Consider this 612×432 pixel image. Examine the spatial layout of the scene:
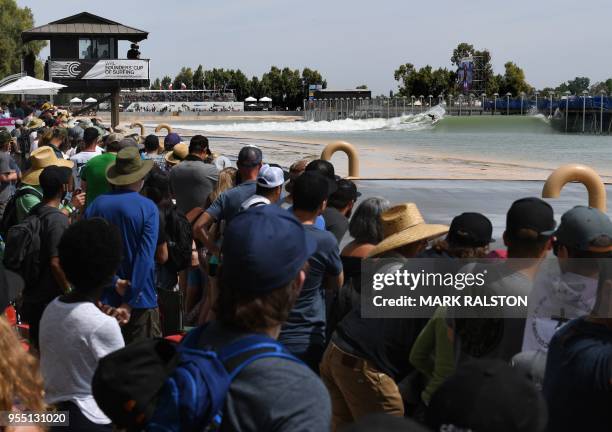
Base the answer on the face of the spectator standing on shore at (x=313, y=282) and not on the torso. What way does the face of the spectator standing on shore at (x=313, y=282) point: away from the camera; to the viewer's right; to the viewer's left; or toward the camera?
away from the camera

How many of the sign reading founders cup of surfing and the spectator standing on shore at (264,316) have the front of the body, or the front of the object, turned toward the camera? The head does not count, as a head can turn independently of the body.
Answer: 1

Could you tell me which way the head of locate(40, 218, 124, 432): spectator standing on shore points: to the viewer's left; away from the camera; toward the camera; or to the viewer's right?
away from the camera

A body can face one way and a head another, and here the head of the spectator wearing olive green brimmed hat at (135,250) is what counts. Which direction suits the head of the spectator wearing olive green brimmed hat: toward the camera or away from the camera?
away from the camera

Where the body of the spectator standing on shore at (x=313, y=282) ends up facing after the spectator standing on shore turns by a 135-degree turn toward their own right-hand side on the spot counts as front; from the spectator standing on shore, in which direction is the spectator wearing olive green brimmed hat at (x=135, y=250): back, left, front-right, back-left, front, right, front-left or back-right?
back-right

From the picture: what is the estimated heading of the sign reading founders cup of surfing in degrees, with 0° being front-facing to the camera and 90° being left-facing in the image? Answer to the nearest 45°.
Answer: approximately 0°

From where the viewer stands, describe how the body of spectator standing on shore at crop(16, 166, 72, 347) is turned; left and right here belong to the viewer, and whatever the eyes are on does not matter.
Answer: facing away from the viewer and to the right of the viewer

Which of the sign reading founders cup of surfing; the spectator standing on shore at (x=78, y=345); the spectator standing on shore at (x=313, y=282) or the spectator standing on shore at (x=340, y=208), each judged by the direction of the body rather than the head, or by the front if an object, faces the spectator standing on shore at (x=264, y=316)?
the sign reading founders cup of surfing

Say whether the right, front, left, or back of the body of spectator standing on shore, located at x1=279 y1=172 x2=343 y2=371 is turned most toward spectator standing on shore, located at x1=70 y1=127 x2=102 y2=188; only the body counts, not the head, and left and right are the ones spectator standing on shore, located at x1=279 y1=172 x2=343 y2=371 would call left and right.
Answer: left

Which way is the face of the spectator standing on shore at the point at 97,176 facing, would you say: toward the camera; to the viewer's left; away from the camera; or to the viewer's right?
away from the camera

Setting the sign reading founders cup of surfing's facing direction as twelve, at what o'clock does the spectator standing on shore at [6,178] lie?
The spectator standing on shore is roughly at 12 o'clock from the sign reading founders cup of surfing.

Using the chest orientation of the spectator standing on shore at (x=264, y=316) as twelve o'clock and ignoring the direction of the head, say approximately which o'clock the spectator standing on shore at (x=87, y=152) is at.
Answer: the spectator standing on shore at (x=87, y=152) is roughly at 10 o'clock from the spectator standing on shore at (x=264, y=316).

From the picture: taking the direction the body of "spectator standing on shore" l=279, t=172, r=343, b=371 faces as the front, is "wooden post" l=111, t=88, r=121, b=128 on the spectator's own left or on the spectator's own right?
on the spectator's own left
